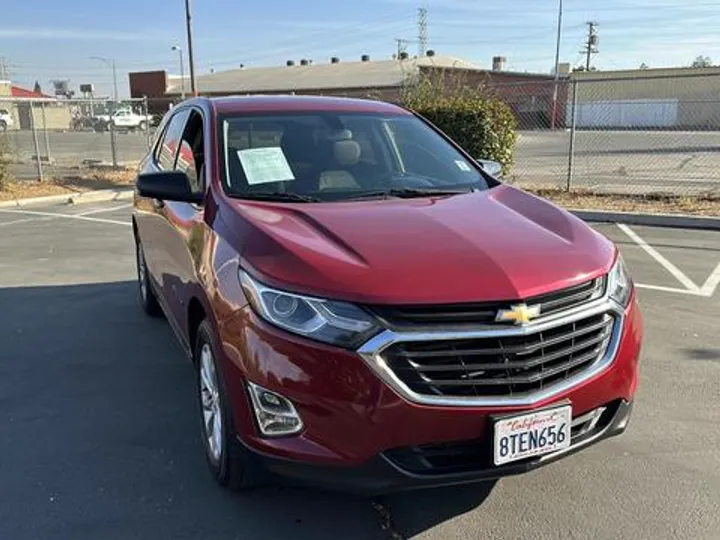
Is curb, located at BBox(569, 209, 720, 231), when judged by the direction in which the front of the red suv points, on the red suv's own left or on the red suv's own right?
on the red suv's own left

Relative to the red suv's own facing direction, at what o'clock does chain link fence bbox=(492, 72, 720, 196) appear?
The chain link fence is roughly at 8 o'clock from the red suv.

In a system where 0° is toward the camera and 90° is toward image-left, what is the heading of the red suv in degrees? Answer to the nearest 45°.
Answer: approximately 315°

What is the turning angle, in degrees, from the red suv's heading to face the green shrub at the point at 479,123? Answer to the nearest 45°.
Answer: approximately 135° to its left

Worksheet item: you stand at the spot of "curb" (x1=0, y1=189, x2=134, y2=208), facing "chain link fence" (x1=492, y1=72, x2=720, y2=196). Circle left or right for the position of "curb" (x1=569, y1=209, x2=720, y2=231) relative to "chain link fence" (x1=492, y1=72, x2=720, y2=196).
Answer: right

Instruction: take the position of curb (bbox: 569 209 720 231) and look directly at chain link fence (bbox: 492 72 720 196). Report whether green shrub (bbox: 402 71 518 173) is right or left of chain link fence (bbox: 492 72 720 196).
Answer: left

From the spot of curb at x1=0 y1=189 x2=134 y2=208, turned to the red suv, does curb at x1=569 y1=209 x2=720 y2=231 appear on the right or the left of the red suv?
left

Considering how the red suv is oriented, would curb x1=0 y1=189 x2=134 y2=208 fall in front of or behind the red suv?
behind
